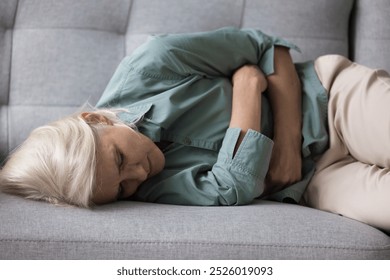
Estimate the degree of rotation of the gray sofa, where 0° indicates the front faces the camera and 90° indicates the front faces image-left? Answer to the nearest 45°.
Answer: approximately 0°
